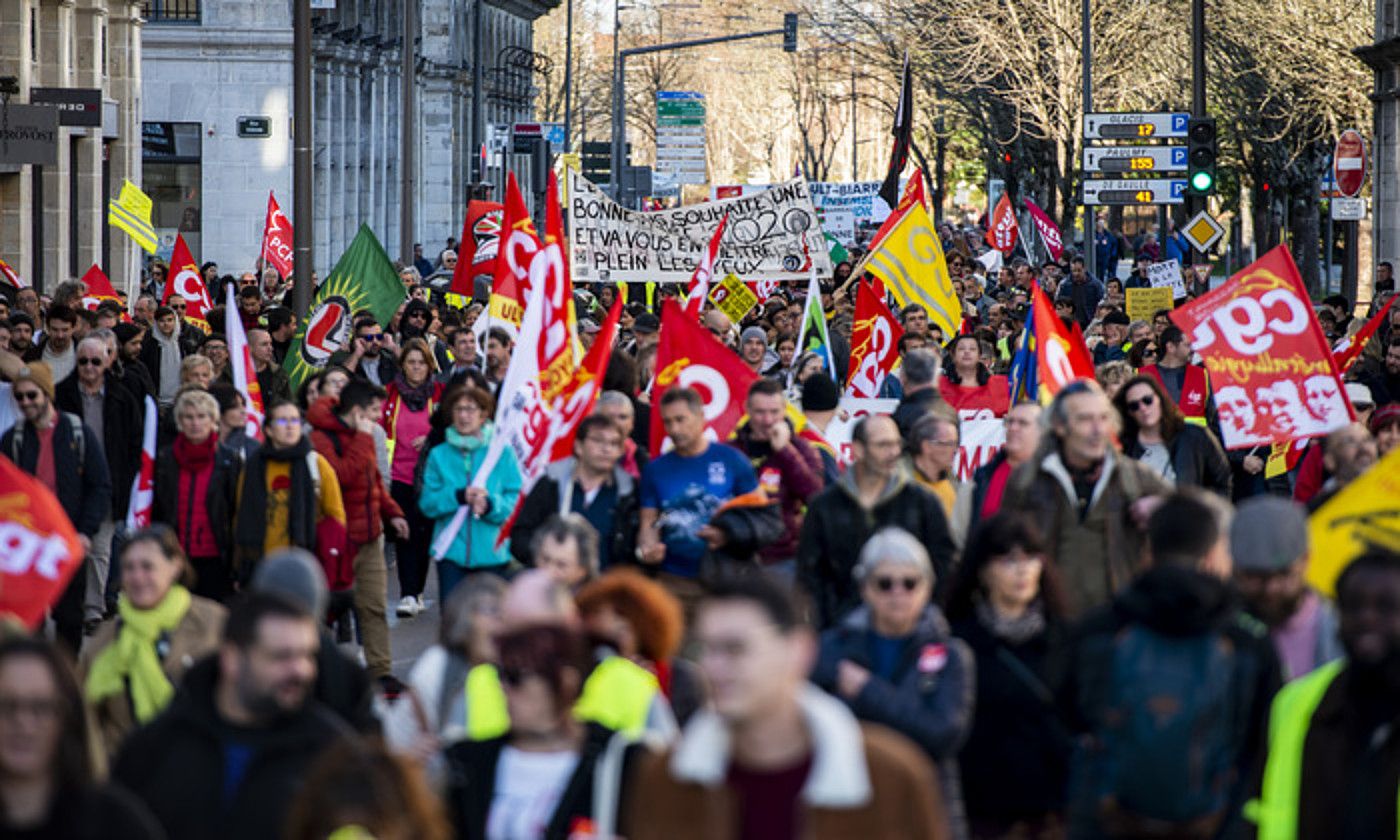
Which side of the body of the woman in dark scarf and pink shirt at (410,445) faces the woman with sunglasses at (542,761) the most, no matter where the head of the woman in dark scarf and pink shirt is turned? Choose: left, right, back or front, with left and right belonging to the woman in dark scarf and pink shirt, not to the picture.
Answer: front

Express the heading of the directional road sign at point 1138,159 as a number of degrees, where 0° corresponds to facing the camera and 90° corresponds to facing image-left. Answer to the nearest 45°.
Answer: approximately 0°

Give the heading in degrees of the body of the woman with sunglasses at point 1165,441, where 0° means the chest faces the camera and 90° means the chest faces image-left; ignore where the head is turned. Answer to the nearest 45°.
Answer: approximately 45°

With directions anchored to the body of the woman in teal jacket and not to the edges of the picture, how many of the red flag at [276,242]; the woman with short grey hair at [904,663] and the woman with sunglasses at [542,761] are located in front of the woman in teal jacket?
2

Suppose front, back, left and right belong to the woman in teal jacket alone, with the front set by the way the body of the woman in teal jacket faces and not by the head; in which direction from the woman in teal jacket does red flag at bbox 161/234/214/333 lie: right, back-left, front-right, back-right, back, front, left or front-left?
back

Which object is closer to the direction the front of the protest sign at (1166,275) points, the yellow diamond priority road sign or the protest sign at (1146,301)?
the protest sign
